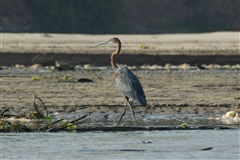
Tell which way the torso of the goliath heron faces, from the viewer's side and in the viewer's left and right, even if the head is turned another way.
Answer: facing to the left of the viewer
